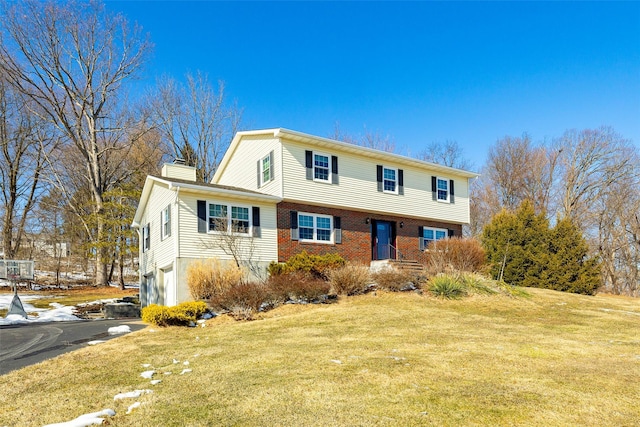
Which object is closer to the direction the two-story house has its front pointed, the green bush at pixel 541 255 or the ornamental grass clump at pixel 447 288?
the ornamental grass clump

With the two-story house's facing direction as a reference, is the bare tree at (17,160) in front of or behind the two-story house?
behind

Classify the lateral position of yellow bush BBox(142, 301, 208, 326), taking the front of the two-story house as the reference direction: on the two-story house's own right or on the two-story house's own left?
on the two-story house's own right

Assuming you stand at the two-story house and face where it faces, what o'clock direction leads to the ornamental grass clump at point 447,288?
The ornamental grass clump is roughly at 12 o'clock from the two-story house.

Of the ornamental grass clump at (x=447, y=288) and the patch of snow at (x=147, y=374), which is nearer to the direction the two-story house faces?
the ornamental grass clump

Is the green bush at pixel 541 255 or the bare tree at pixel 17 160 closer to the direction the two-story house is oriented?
the green bush

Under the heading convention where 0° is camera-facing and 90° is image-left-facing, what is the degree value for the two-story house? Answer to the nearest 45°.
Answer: approximately 315°

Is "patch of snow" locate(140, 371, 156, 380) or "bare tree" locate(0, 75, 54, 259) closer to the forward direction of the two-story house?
the patch of snow

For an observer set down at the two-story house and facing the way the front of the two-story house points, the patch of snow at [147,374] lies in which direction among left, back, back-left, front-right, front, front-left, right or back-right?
front-right

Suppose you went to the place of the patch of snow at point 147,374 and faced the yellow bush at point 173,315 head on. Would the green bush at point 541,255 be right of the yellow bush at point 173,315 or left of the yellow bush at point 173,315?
right

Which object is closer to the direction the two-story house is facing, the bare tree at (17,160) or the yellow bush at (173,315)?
the yellow bush

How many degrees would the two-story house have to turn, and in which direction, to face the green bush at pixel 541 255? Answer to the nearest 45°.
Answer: approximately 45° to its left
